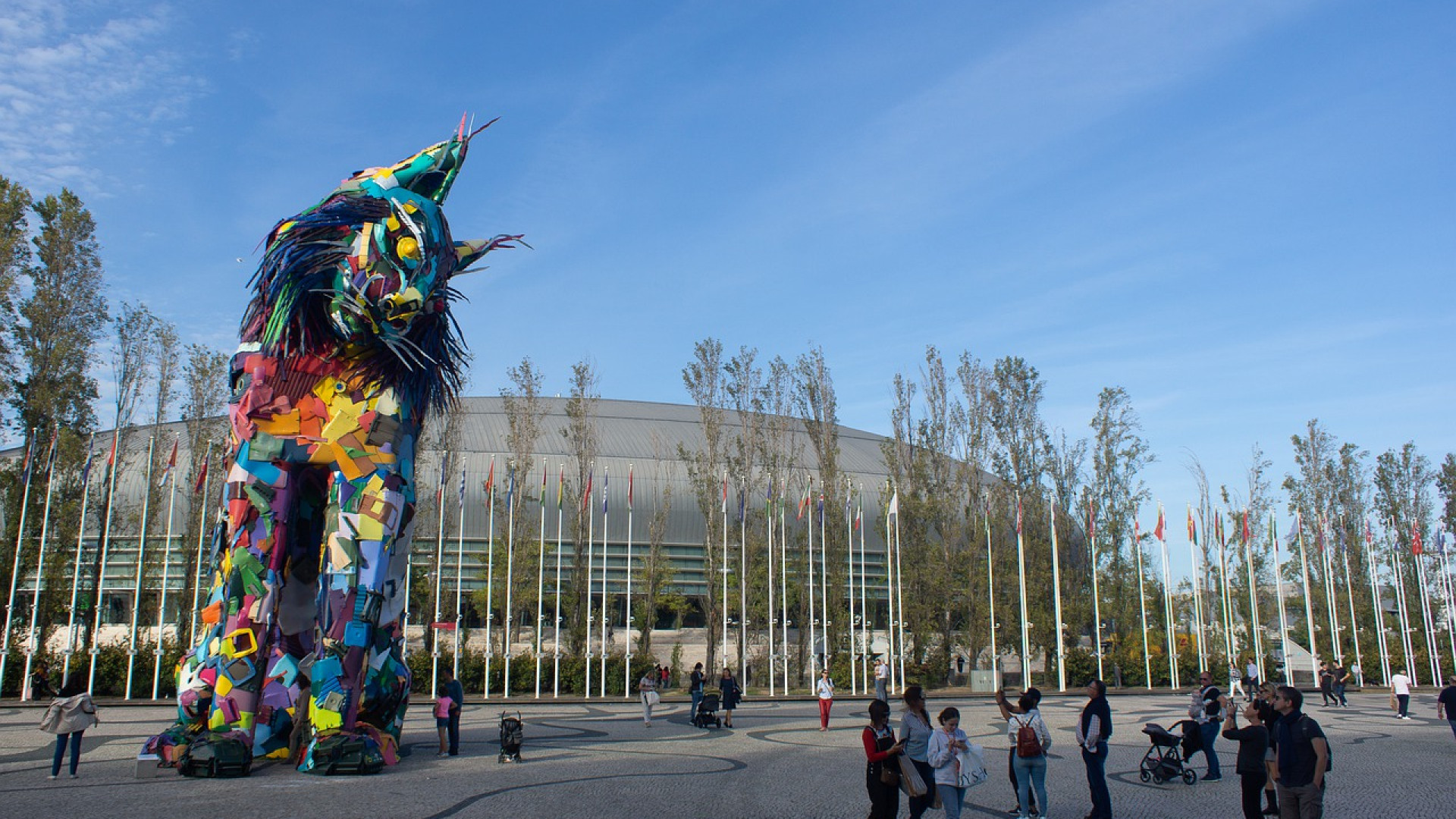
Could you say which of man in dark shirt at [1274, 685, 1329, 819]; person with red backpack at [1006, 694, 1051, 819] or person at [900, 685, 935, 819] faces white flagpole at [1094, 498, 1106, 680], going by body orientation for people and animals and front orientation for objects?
person with red backpack at [1006, 694, 1051, 819]

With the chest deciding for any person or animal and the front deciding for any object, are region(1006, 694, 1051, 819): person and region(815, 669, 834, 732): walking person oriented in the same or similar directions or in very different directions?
very different directions

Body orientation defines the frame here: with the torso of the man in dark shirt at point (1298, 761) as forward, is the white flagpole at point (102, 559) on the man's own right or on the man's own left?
on the man's own right

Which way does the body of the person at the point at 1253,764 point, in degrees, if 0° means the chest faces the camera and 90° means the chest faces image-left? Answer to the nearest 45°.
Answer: approximately 90°

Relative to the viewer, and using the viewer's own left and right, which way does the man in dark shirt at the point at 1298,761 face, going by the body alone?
facing the viewer and to the left of the viewer

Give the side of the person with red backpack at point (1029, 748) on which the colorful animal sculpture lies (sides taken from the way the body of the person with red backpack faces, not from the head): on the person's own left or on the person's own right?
on the person's own left

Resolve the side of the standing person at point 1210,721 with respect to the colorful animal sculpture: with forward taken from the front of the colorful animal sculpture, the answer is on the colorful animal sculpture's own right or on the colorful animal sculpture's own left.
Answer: on the colorful animal sculpture's own left

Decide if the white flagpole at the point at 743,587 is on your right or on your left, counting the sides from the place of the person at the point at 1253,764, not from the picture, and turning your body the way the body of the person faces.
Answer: on your right

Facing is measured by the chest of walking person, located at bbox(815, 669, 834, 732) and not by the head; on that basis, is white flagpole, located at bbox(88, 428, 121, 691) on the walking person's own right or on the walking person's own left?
on the walking person's own right

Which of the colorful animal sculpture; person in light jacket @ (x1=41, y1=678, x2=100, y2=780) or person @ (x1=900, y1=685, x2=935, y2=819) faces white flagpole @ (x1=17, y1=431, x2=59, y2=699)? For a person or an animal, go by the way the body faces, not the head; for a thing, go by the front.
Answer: person in light jacket @ (x1=41, y1=678, x2=100, y2=780)

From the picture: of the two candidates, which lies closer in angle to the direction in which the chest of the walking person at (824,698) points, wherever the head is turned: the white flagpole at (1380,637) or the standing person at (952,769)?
the standing person
